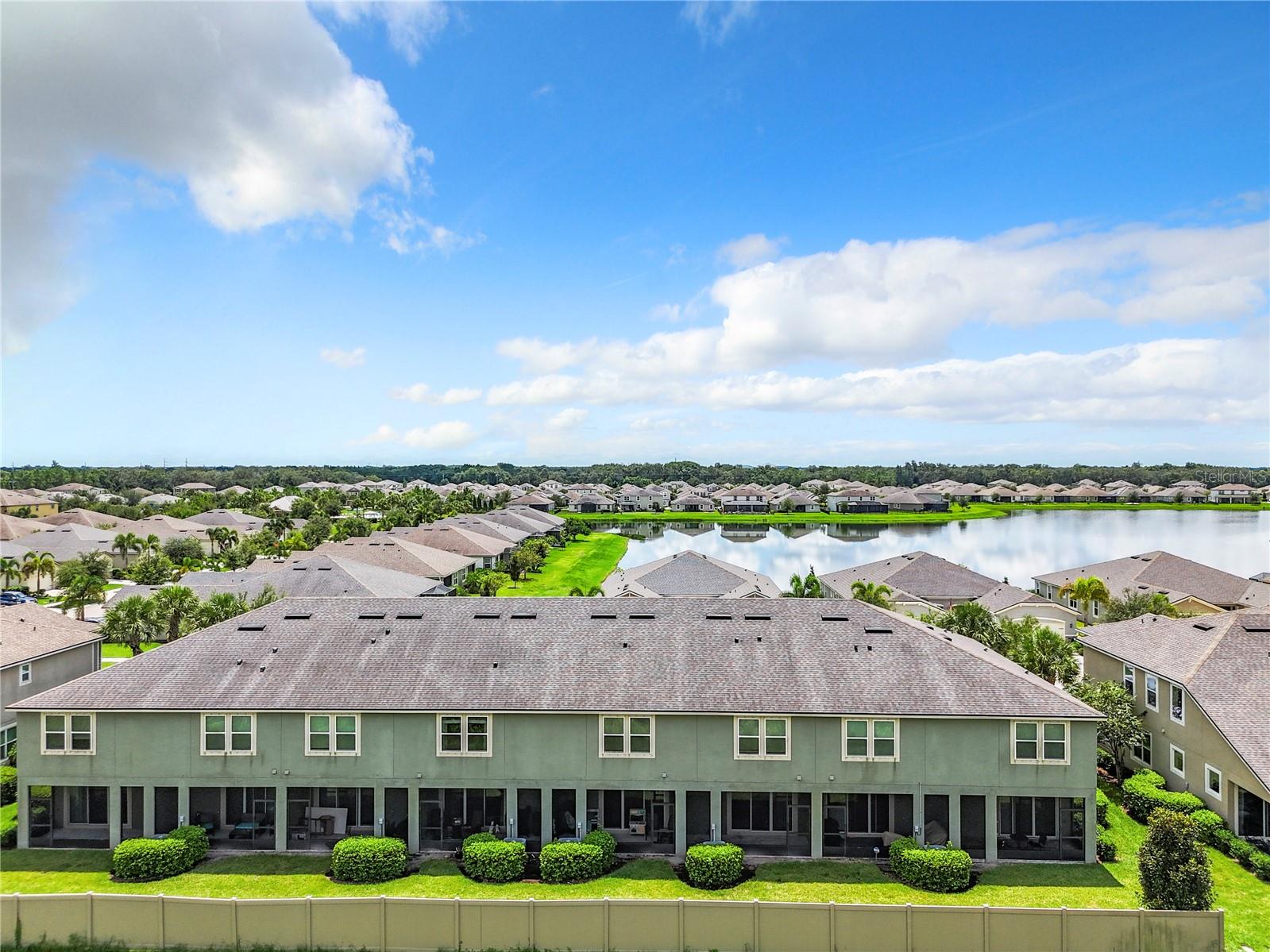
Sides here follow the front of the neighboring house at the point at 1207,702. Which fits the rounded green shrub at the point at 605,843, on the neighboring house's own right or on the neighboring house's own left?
on the neighboring house's own left

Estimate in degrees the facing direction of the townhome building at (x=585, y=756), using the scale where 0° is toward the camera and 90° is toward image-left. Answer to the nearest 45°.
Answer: approximately 180°

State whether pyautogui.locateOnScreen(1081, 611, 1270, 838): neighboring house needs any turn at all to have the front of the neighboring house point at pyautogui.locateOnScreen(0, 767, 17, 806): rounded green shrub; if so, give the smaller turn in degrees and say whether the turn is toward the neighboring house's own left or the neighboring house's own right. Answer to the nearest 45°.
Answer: approximately 90° to the neighboring house's own left

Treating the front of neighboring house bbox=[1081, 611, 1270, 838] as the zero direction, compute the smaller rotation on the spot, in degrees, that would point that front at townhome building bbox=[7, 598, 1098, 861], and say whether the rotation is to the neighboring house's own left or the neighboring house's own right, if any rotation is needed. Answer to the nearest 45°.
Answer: approximately 90° to the neighboring house's own left

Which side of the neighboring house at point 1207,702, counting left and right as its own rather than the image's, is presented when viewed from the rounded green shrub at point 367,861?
left
